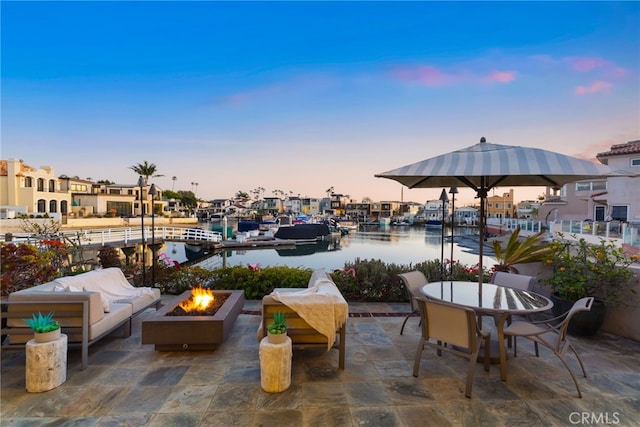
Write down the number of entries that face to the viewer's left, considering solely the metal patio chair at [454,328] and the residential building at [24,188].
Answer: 0

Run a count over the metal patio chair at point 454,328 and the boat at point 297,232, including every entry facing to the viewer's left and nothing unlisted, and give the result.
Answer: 1

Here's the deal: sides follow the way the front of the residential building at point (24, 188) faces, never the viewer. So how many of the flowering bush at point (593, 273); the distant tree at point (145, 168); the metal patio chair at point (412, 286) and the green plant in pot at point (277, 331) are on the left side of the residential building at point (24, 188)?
1

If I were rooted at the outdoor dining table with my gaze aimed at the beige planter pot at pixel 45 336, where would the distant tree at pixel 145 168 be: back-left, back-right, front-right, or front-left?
front-right

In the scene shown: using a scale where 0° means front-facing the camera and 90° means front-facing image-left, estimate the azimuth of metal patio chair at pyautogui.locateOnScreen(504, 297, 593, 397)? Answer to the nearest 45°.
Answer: approximately 90°

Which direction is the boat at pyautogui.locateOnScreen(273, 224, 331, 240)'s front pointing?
to the viewer's left

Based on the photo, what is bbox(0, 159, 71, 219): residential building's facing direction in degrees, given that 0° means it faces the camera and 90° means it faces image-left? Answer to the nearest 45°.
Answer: approximately 315°

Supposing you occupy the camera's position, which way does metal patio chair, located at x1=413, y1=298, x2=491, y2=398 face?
facing away from the viewer and to the right of the viewer

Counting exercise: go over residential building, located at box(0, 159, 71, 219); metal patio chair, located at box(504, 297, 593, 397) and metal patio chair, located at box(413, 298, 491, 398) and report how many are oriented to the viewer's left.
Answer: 1

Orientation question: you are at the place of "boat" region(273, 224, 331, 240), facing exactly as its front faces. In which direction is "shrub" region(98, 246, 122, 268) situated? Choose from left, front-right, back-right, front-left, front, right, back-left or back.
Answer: left
